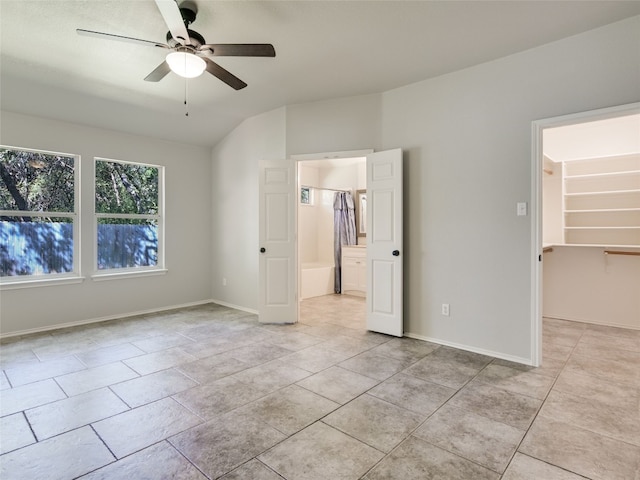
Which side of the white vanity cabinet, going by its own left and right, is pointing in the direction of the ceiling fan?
front

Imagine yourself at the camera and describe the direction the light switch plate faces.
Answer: facing the viewer

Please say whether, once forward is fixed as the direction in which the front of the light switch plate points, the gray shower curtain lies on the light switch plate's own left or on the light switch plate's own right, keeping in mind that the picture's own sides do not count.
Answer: on the light switch plate's own right

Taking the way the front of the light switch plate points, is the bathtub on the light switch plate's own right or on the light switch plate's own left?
on the light switch plate's own right

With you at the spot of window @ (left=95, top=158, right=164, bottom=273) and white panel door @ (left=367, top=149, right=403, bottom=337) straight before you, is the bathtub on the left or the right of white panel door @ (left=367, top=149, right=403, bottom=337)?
left

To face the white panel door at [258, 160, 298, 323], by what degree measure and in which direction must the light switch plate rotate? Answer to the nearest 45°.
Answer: approximately 90° to its right
